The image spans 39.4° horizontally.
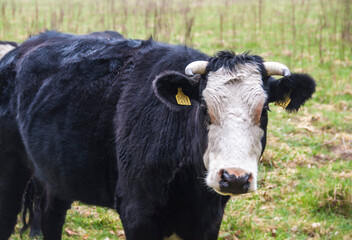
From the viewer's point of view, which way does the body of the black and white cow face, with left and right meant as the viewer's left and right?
facing the viewer and to the right of the viewer
